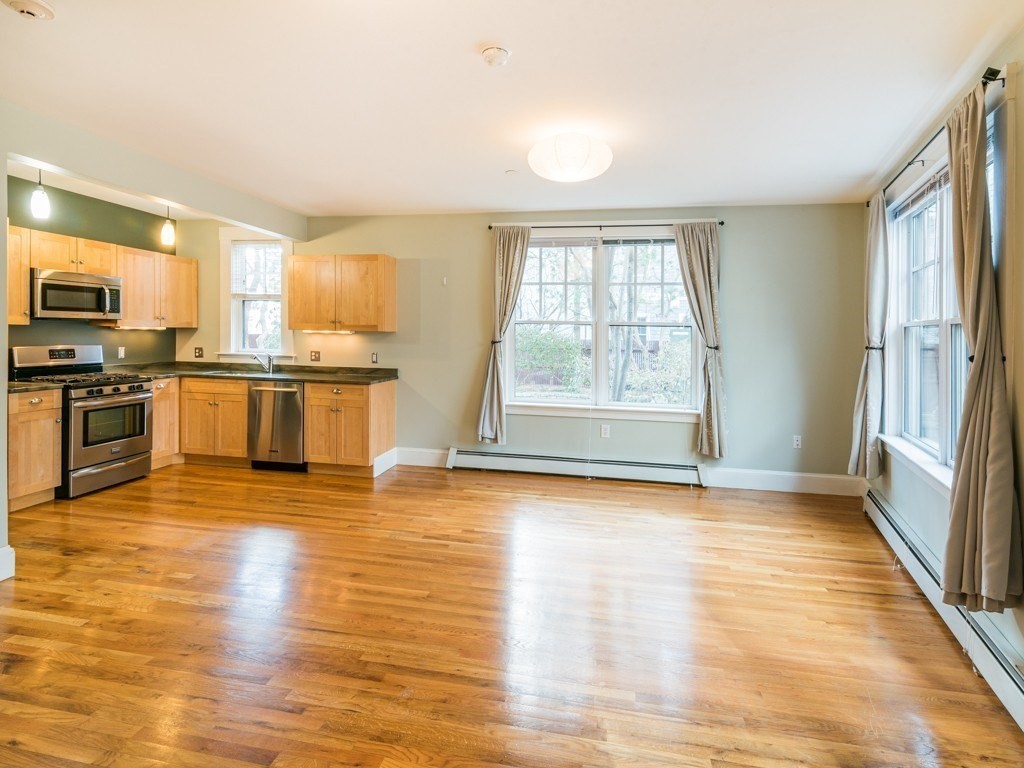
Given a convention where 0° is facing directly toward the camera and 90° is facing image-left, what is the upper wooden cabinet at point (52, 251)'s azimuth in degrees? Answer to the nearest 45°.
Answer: approximately 315°

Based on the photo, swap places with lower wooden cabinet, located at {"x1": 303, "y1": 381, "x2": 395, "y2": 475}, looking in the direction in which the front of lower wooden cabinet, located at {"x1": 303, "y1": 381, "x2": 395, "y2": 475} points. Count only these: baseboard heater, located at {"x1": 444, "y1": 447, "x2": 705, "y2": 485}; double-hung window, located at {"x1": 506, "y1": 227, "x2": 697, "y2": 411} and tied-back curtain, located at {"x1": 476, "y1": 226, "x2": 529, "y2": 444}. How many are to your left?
3

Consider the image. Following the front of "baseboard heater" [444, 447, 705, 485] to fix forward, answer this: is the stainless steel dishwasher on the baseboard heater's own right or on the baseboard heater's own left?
on the baseboard heater's own right

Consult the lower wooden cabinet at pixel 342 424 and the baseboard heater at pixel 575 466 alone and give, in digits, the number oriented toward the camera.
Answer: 2
